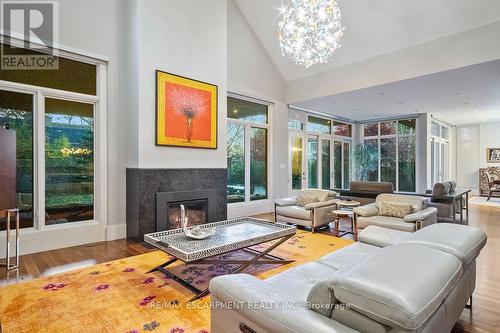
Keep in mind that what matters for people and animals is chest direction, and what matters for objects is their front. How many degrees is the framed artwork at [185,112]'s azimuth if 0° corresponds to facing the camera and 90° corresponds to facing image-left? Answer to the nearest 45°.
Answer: approximately 315°

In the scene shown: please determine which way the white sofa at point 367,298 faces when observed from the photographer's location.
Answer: facing away from the viewer and to the left of the viewer

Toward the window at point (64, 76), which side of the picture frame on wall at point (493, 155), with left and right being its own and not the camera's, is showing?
front

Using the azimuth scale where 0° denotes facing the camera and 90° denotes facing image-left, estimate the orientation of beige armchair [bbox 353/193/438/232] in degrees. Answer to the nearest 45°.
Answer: approximately 45°

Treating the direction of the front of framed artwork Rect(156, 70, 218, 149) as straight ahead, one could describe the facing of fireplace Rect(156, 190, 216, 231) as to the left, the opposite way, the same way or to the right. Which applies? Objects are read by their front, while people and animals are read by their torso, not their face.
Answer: the same way

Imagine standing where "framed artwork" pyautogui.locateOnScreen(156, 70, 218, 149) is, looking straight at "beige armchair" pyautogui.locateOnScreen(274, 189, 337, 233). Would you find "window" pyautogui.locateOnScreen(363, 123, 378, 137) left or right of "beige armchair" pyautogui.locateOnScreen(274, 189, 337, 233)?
left

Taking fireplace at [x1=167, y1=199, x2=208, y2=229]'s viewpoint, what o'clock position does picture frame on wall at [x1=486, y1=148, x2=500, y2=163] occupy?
The picture frame on wall is roughly at 10 o'clock from the fireplace.

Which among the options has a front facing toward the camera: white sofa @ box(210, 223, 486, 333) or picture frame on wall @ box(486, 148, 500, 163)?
the picture frame on wall

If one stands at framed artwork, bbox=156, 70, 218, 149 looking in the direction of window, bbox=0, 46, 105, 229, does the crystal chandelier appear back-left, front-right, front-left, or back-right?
back-left

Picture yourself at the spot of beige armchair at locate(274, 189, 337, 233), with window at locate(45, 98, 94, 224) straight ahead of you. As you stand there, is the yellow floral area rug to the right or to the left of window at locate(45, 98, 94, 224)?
left

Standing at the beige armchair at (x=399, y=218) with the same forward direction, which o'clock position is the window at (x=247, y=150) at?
The window is roughly at 2 o'clock from the beige armchair.

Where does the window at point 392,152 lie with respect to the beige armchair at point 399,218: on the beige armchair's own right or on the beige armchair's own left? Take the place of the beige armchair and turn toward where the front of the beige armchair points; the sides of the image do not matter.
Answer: on the beige armchair's own right

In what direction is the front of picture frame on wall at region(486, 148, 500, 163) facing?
toward the camera
